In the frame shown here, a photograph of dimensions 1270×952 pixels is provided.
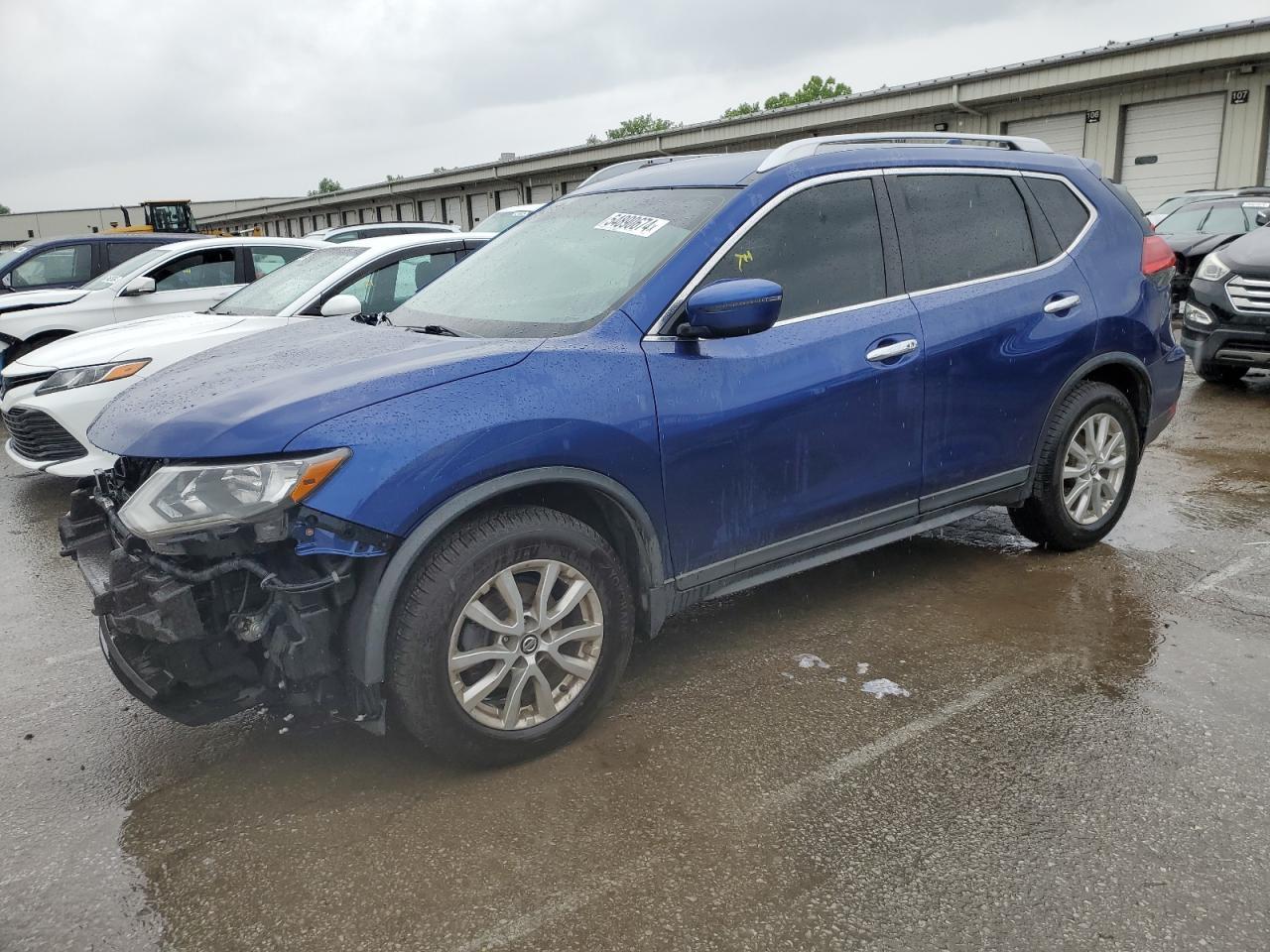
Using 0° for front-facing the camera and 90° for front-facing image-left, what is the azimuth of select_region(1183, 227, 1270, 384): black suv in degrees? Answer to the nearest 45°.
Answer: approximately 45°

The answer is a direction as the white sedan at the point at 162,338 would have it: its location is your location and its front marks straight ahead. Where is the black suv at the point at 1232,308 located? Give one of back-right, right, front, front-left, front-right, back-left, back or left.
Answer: back-left

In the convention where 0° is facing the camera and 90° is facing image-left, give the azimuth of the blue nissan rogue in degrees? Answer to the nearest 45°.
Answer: approximately 45°

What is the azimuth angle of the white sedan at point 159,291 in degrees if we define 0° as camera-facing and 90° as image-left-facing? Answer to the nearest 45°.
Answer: approximately 45°

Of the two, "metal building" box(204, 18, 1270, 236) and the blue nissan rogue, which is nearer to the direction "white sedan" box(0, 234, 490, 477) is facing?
the blue nissan rogue

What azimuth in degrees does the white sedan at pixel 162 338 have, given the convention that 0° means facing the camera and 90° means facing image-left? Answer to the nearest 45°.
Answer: approximately 45°

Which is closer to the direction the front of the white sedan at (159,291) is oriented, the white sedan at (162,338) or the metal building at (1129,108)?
the white sedan

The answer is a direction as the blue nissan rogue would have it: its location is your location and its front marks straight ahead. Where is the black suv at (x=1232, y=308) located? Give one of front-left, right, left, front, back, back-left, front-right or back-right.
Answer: back

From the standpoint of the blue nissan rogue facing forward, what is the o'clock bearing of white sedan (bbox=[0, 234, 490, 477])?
The white sedan is roughly at 3 o'clock from the blue nissan rogue.
